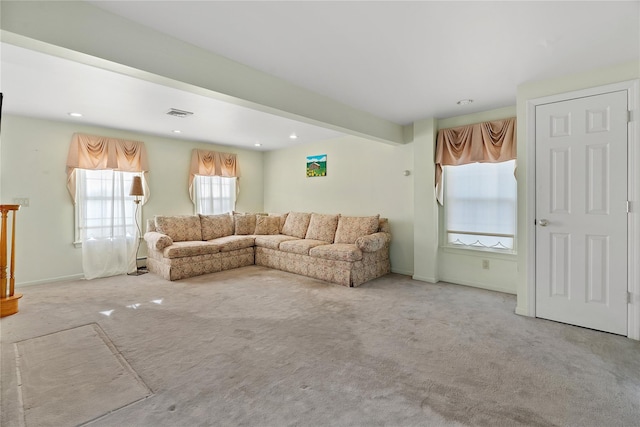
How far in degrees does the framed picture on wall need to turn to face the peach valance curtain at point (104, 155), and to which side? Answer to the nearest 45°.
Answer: approximately 45° to its right

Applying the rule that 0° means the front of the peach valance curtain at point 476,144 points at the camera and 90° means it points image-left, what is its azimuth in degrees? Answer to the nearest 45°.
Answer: approximately 45°

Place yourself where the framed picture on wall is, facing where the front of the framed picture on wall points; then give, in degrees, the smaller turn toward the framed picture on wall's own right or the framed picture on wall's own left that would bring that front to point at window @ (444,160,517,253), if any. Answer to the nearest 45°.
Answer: approximately 90° to the framed picture on wall's own left

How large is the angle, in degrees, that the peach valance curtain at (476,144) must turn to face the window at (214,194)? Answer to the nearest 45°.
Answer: approximately 45° to its right

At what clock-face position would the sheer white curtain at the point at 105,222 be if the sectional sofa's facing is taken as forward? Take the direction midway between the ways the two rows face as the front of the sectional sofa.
The sheer white curtain is roughly at 3 o'clock from the sectional sofa.
